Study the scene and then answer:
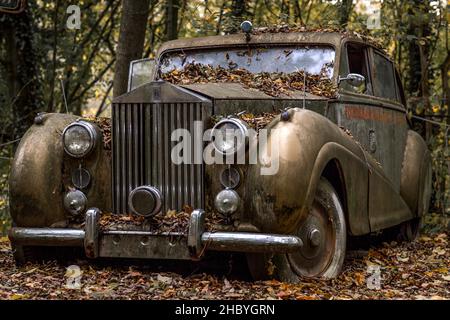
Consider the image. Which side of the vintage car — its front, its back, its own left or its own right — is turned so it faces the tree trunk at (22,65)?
right

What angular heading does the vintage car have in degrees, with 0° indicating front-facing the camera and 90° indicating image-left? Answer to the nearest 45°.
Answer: approximately 45°

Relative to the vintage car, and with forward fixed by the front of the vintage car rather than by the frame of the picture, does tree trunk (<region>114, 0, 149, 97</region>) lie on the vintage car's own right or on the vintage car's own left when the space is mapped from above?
on the vintage car's own right

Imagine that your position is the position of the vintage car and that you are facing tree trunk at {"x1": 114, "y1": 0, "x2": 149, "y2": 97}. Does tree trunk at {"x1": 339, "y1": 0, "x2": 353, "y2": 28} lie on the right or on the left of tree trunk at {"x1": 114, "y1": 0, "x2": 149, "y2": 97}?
right

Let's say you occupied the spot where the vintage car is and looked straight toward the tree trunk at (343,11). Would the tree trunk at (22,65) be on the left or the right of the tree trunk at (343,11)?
left

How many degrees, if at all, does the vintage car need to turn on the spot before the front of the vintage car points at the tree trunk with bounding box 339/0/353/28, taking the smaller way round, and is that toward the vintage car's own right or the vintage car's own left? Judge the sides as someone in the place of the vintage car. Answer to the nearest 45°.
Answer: approximately 135° to the vintage car's own right
